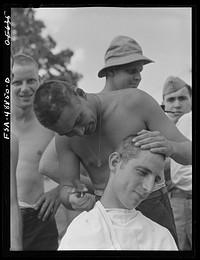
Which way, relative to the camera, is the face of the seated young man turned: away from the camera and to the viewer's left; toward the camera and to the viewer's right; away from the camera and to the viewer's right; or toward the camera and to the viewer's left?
toward the camera and to the viewer's right

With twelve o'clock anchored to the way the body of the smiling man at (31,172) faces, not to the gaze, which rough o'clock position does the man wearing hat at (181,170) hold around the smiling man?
The man wearing hat is roughly at 9 o'clock from the smiling man.

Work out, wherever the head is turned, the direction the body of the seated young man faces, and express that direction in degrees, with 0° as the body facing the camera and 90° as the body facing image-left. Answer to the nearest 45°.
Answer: approximately 315°

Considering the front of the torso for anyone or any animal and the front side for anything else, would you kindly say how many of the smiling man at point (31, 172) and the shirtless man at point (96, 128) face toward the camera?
2

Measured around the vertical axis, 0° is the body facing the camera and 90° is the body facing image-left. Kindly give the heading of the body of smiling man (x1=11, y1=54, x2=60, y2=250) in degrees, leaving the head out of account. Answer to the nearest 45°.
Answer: approximately 0°
